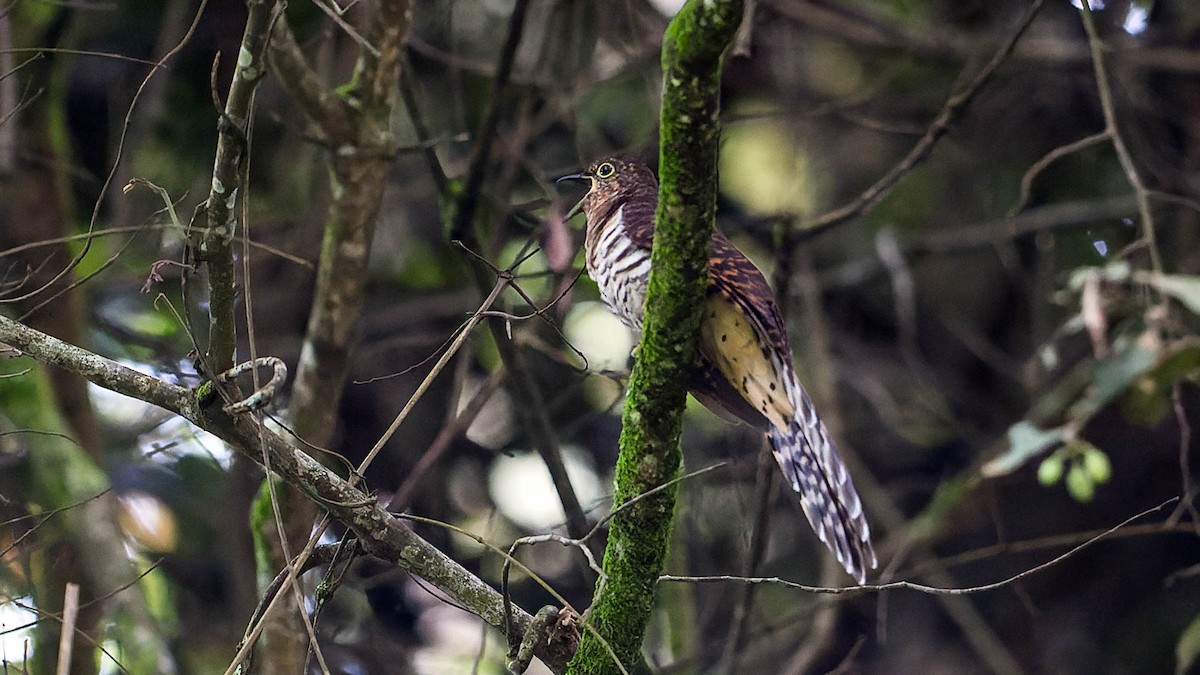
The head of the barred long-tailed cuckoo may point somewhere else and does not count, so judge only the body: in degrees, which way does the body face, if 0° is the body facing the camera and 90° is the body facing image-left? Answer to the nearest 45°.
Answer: approximately 90°

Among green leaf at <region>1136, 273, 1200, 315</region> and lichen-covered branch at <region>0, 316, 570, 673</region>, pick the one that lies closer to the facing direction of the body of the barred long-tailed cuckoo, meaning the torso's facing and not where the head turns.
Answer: the lichen-covered branch

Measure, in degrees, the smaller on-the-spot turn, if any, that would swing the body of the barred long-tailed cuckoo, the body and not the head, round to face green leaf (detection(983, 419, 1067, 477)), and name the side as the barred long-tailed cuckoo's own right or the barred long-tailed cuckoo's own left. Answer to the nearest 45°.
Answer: approximately 135° to the barred long-tailed cuckoo's own right

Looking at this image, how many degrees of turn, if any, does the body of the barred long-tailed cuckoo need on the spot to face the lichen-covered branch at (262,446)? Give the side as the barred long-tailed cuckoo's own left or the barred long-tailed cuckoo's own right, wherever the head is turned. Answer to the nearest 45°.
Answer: approximately 45° to the barred long-tailed cuckoo's own left

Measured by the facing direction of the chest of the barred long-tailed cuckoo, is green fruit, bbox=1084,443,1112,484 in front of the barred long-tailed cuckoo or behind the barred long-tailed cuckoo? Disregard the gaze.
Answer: behind

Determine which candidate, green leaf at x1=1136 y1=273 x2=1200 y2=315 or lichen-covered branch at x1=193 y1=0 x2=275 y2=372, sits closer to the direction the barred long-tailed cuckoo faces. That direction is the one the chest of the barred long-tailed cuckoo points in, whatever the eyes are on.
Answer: the lichen-covered branch

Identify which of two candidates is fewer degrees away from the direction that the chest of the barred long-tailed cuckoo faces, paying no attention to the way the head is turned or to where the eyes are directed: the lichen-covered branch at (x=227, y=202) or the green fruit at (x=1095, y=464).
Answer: the lichen-covered branch

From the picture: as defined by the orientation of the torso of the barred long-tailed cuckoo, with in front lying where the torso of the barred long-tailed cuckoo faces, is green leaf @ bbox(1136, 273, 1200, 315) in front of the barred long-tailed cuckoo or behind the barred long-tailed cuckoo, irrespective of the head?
behind

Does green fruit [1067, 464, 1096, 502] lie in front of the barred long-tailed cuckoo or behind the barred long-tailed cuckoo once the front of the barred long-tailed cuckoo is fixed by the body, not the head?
behind

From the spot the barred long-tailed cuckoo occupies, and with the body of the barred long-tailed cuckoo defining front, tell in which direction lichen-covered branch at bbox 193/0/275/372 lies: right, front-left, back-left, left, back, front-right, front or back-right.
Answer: front-left
